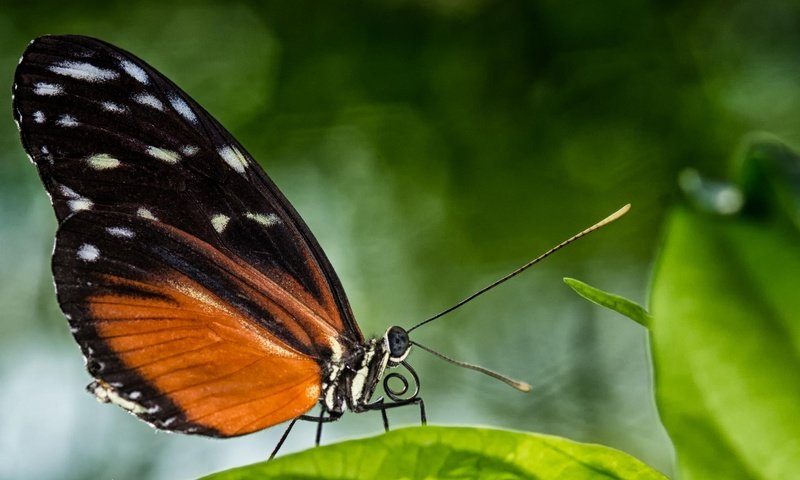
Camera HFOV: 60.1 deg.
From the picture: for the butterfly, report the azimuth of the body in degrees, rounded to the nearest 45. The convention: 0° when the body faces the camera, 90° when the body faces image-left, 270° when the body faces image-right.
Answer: approximately 270°

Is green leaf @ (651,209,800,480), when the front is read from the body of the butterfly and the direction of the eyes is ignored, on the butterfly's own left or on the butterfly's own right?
on the butterfly's own right
